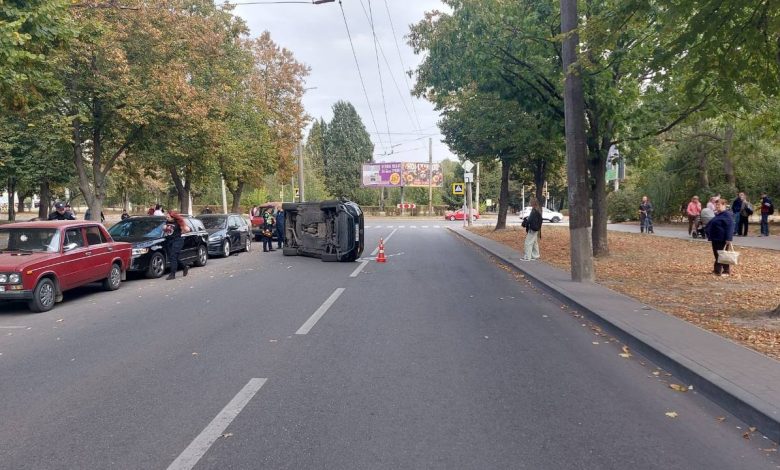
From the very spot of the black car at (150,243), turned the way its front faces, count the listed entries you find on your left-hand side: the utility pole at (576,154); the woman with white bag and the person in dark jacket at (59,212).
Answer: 2

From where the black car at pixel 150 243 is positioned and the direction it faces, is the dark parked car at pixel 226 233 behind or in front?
behind

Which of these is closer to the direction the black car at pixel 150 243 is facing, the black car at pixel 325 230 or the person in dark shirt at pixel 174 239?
the person in dark shirt

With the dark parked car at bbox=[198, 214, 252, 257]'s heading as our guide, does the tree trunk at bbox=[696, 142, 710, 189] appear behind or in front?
behind

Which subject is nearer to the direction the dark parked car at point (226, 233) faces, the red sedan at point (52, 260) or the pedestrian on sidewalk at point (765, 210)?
the red sedan

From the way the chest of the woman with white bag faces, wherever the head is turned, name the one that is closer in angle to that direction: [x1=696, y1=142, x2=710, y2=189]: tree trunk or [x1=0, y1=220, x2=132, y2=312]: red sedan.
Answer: the red sedan

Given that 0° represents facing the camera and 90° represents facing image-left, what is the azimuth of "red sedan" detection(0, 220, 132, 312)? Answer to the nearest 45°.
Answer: approximately 45°

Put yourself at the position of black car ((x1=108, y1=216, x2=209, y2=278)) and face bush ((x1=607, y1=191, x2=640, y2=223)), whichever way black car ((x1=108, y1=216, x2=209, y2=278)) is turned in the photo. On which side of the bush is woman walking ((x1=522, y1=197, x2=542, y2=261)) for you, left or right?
right

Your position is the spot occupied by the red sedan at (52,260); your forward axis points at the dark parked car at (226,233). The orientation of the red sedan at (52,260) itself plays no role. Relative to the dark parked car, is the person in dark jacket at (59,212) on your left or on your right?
left
